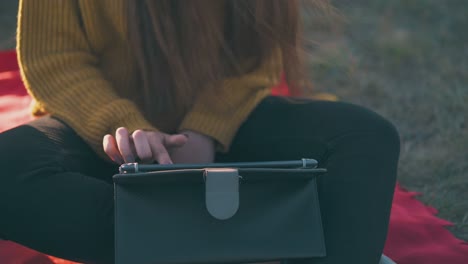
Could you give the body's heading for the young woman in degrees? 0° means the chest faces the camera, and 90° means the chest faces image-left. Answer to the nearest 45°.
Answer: approximately 0°
